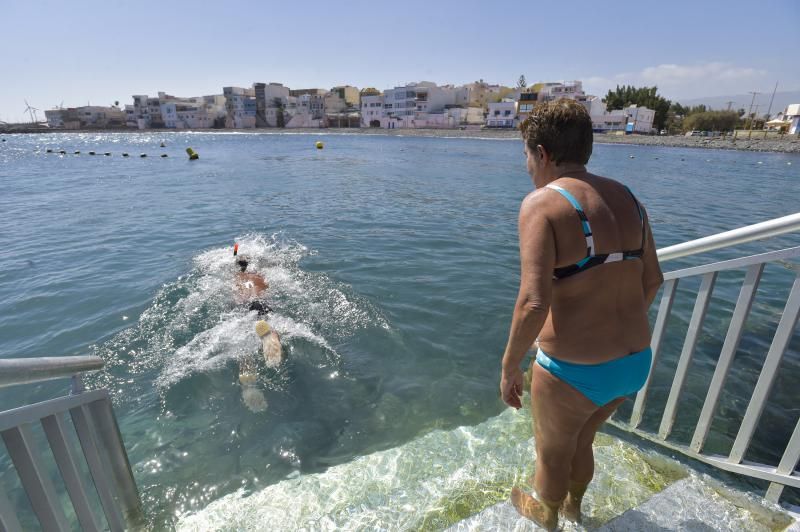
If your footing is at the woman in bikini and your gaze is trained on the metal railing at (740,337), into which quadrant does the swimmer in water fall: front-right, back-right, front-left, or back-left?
back-left

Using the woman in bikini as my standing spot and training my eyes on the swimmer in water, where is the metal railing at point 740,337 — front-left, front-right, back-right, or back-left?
back-right

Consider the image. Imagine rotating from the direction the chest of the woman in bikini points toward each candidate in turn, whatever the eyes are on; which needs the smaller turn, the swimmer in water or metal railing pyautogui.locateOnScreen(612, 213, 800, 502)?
the swimmer in water

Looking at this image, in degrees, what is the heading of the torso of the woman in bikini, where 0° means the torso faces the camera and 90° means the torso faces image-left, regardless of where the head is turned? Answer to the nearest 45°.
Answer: approximately 135°

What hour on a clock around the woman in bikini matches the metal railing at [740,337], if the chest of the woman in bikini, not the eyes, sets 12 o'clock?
The metal railing is roughly at 3 o'clock from the woman in bikini.

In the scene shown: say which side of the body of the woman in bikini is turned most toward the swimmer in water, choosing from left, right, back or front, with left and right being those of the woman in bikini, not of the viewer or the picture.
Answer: front

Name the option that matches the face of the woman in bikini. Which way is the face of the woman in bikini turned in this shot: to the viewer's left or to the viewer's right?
to the viewer's left
